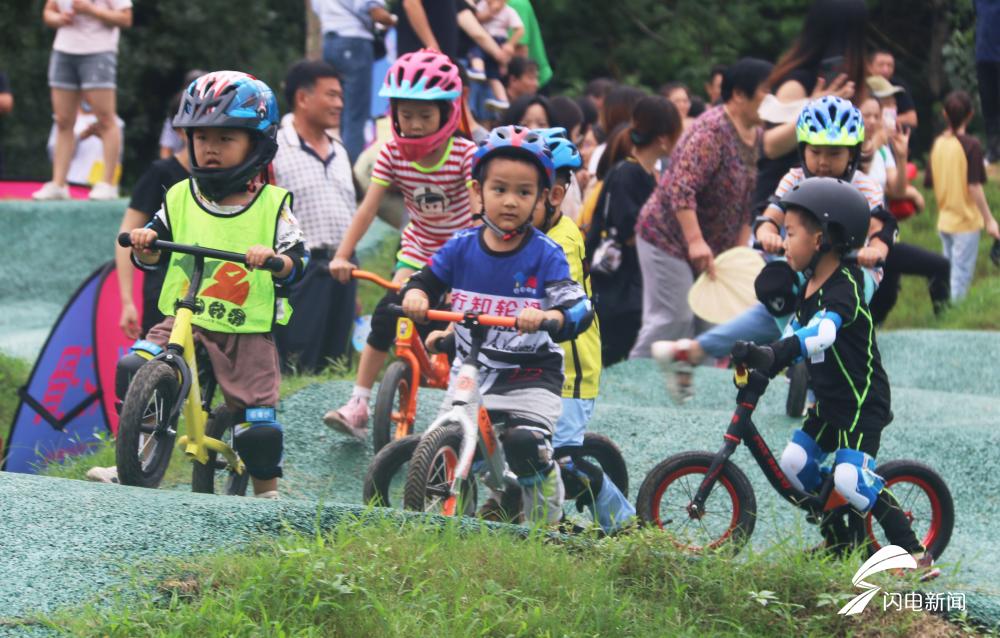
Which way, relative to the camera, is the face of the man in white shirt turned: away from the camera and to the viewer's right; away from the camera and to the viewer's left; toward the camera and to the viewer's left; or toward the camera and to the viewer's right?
toward the camera and to the viewer's right

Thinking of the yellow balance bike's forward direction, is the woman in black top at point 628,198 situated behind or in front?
behind

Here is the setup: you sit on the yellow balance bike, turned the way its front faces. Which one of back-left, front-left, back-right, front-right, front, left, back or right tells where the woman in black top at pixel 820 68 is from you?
back

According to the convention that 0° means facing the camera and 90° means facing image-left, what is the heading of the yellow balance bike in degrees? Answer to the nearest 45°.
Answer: approximately 45°

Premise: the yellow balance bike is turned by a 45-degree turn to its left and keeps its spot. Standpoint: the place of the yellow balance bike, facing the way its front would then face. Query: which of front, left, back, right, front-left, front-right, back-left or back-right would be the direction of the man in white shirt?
back

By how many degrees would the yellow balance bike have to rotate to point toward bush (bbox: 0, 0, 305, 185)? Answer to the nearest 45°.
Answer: approximately 135° to its right
